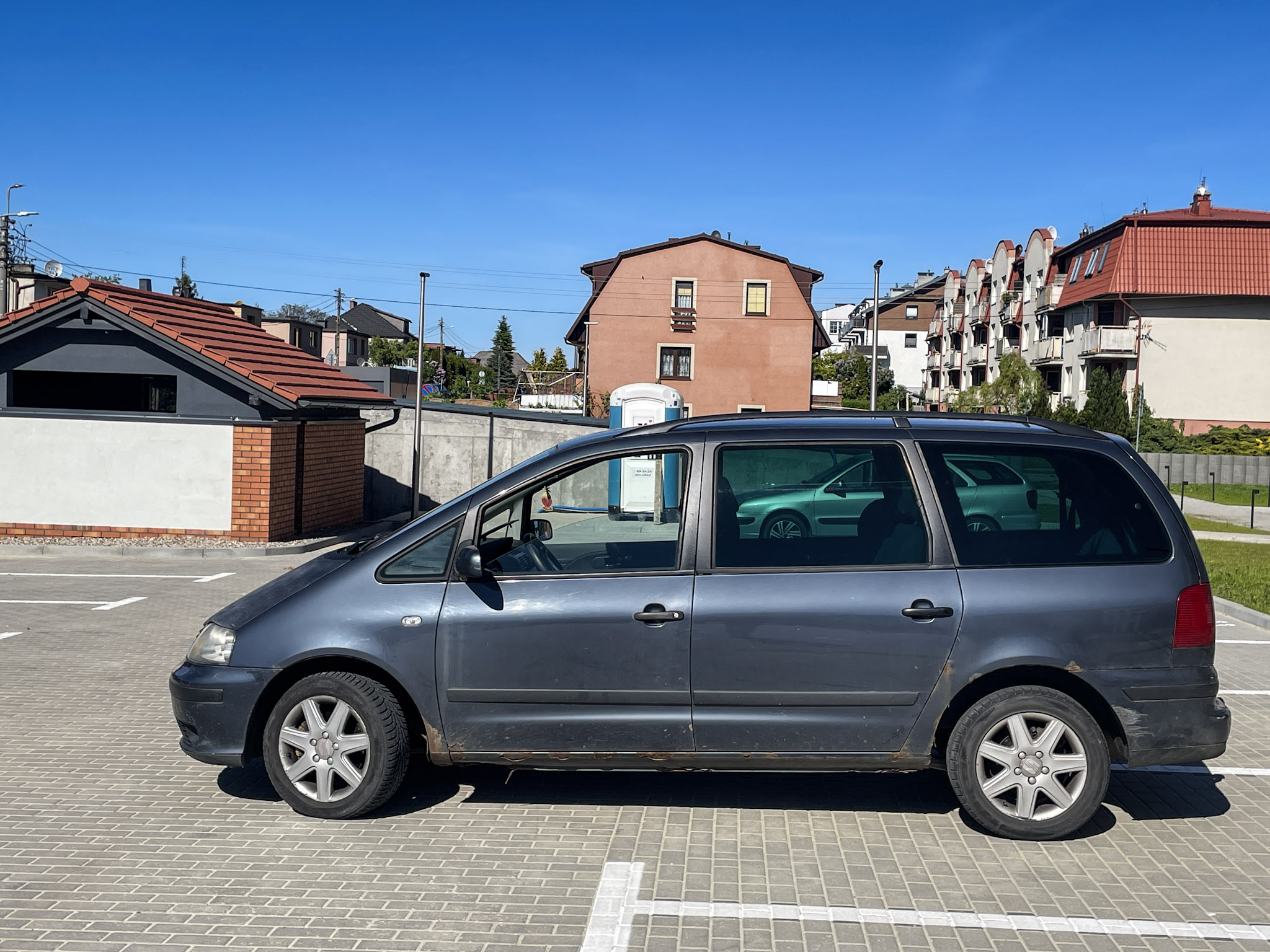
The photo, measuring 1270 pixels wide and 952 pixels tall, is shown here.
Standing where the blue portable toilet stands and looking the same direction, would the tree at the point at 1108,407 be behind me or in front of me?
behind

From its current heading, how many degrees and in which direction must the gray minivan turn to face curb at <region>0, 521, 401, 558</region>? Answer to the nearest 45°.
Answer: approximately 45° to its right

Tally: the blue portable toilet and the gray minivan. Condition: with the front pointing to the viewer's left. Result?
1

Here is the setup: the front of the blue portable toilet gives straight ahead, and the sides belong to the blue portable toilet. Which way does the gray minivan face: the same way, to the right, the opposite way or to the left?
to the right

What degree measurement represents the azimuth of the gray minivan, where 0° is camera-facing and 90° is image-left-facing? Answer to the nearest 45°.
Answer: approximately 90°

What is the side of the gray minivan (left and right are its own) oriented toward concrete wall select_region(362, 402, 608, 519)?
right
